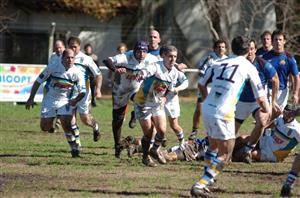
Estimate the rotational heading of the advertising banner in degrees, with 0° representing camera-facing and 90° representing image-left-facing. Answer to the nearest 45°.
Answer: approximately 0°

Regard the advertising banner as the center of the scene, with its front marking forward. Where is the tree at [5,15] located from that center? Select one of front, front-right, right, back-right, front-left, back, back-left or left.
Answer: back

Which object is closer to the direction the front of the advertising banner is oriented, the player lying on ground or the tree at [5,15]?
the player lying on ground
